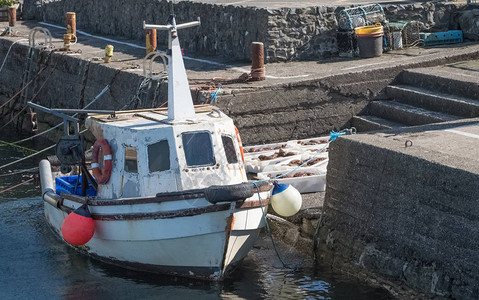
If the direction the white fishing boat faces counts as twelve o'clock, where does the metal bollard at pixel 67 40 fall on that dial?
The metal bollard is roughly at 7 o'clock from the white fishing boat.

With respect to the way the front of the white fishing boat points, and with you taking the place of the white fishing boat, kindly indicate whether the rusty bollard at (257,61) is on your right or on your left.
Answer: on your left

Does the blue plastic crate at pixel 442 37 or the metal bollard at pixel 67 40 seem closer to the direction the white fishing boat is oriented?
the blue plastic crate

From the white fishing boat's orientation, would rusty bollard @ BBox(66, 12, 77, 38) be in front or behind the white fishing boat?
behind

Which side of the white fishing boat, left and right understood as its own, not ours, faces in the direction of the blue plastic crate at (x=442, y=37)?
left

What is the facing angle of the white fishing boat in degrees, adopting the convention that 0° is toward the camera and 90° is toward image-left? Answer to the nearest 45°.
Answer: approximately 315°

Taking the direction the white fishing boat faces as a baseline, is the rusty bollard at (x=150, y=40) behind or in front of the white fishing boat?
behind

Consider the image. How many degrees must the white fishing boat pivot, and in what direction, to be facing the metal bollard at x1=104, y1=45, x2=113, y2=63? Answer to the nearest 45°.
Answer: approximately 135° to its left
